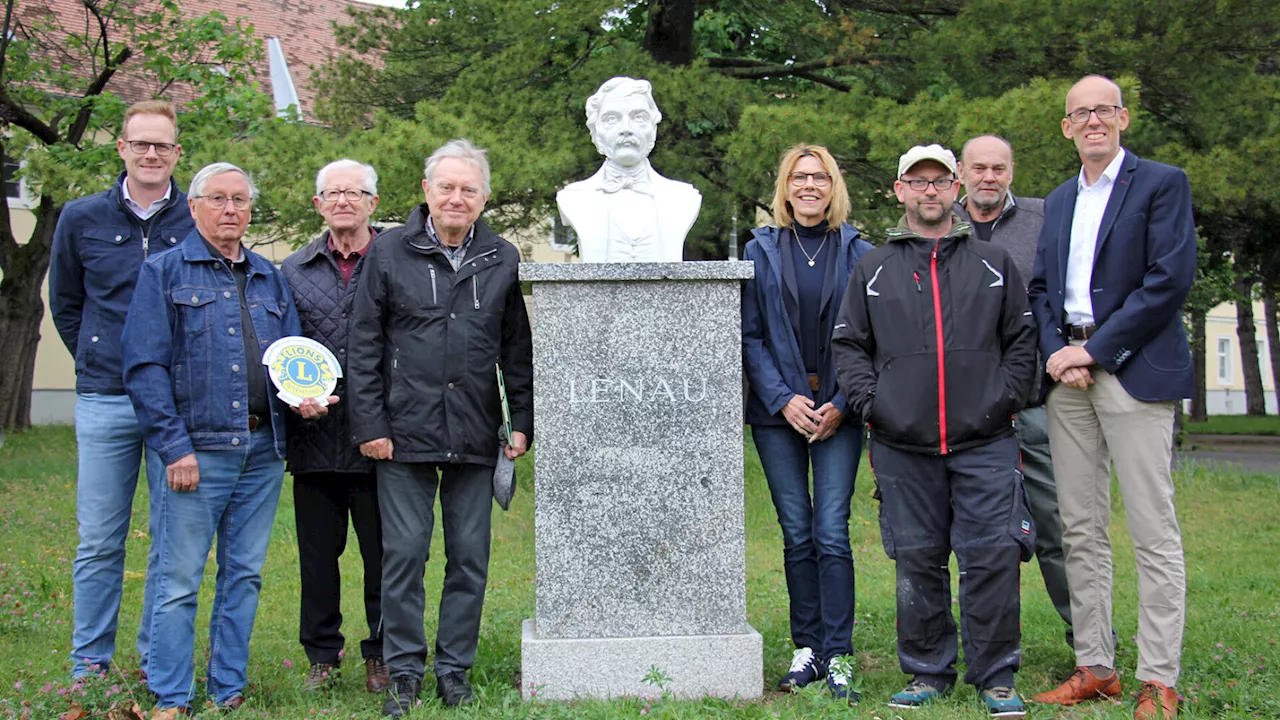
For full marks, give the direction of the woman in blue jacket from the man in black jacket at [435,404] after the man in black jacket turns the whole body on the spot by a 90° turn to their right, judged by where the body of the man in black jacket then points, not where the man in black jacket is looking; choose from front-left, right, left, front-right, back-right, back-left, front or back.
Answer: back

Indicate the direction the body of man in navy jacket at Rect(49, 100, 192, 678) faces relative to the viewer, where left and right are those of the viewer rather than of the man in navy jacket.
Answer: facing the viewer and to the right of the viewer

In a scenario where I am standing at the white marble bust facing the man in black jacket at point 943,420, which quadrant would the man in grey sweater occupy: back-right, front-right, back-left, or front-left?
front-left

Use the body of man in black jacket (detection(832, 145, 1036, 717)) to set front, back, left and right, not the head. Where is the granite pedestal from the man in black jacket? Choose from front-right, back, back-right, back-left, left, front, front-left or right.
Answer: right

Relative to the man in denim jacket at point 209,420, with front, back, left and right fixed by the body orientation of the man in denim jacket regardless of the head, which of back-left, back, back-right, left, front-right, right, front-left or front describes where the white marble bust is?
front-left

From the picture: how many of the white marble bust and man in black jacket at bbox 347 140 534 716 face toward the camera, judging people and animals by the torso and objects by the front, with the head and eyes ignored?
2

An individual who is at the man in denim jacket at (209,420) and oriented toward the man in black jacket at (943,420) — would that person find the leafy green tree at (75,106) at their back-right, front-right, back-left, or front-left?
back-left

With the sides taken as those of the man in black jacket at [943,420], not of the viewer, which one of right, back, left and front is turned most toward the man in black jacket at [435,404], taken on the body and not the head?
right

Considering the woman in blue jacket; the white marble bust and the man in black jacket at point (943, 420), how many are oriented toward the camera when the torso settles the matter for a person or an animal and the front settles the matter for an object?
3

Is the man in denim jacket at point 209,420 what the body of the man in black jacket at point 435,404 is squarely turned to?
no

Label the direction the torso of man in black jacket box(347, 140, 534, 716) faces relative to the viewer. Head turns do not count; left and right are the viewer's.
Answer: facing the viewer

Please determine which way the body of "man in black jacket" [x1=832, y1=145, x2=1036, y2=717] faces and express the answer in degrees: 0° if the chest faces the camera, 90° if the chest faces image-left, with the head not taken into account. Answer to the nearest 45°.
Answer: approximately 0°

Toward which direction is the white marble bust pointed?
toward the camera

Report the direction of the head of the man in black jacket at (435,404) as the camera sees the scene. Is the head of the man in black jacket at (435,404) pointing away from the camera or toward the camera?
toward the camera

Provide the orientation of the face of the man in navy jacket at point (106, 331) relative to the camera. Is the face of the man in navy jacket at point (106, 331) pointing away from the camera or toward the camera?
toward the camera

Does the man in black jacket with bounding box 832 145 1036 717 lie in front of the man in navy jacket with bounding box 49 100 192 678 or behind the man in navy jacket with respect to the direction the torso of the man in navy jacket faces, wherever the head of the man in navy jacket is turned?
in front

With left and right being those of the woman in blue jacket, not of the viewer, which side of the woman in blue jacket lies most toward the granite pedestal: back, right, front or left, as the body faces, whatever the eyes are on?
right
